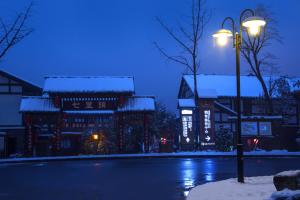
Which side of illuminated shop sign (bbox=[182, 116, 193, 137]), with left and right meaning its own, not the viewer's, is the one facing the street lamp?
front

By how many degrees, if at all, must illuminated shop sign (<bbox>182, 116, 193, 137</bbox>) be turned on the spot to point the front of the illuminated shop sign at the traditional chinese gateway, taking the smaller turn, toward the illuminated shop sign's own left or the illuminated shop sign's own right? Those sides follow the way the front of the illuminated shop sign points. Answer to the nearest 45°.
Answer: approximately 45° to the illuminated shop sign's own right

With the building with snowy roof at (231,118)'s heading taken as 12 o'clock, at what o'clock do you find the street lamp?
The street lamp is roughly at 12 o'clock from the building with snowy roof.

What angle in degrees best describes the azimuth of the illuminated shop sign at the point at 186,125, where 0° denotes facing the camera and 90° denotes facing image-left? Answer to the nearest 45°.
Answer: approximately 0°

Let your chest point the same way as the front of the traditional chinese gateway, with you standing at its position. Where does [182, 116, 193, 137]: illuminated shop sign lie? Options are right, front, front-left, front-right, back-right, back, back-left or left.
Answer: back-left

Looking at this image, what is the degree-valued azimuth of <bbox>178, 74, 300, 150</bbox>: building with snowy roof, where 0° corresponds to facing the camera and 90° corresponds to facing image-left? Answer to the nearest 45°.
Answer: approximately 0°

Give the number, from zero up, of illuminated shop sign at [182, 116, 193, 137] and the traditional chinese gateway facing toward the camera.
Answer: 2

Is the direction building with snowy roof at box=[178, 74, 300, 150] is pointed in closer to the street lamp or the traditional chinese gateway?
the street lamp

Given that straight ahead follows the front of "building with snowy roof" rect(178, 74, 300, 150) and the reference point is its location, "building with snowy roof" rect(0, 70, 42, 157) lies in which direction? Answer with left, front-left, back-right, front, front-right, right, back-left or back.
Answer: right

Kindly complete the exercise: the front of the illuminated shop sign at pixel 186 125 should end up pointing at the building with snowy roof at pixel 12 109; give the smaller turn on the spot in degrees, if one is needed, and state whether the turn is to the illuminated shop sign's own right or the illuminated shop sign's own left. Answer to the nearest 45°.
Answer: approximately 90° to the illuminated shop sign's own right

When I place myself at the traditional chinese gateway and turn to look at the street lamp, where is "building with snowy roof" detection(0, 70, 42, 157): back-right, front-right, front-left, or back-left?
back-right
